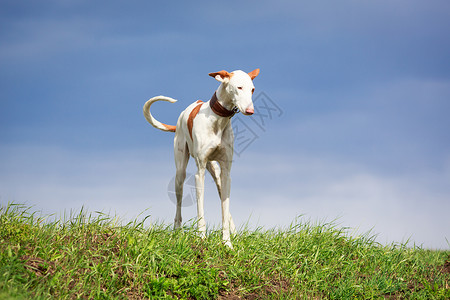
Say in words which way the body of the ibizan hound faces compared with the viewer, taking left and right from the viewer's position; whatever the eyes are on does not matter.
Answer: facing the viewer and to the right of the viewer
